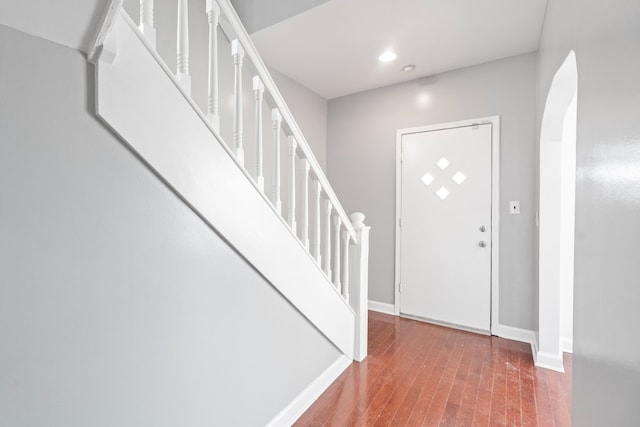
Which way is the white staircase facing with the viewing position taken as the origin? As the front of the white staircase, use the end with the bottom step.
facing away from the viewer and to the right of the viewer

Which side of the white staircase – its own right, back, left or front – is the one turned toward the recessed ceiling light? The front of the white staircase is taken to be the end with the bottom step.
front

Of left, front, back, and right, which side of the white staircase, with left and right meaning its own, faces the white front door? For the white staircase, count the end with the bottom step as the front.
front
